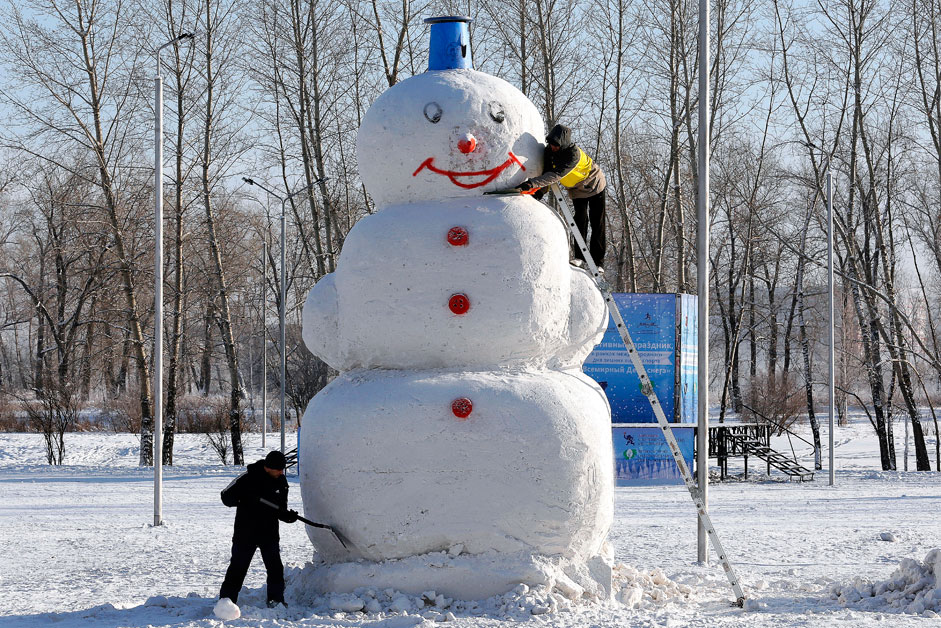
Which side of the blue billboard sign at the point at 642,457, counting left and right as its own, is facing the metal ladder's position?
front

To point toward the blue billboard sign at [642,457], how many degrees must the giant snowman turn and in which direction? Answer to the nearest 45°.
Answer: approximately 180°

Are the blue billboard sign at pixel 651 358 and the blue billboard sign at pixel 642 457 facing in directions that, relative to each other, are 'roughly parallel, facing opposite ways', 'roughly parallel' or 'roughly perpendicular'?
roughly parallel

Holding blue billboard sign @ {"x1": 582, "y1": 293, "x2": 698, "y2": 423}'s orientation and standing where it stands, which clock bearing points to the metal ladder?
The metal ladder is roughly at 12 o'clock from the blue billboard sign.

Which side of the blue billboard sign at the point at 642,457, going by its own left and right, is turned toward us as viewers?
front

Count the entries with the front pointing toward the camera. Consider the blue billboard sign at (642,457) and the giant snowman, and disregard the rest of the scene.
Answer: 2

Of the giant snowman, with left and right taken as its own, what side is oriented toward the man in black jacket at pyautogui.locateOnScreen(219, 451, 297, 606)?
right

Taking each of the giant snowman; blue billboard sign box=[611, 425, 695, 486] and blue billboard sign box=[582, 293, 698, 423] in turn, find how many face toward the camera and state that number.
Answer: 3

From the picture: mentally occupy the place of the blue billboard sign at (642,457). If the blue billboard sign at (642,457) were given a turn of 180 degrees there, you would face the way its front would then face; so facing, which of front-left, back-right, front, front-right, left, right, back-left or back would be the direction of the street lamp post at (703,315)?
back

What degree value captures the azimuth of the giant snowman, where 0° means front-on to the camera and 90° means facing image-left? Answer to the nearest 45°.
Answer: approximately 0°

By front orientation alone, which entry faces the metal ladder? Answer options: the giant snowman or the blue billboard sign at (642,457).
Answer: the blue billboard sign

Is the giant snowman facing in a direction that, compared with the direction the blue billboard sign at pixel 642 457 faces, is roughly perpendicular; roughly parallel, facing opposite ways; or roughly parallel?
roughly parallel

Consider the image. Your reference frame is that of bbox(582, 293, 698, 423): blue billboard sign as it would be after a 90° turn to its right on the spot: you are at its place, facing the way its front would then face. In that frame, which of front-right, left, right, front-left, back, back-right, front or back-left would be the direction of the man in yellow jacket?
left

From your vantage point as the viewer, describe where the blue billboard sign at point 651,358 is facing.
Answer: facing the viewer
